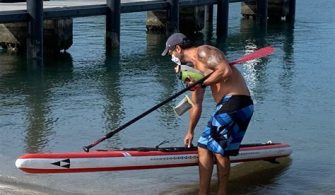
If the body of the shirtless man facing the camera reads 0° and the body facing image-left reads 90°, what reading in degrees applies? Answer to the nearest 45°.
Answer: approximately 90°

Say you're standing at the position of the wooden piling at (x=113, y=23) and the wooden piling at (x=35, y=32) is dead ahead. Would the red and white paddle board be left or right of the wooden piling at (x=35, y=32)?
left

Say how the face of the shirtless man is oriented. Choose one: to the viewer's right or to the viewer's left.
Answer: to the viewer's left

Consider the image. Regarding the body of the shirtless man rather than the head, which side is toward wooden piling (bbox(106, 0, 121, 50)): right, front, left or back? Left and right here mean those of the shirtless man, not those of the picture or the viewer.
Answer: right

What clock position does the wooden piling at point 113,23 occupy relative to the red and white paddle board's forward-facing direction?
The wooden piling is roughly at 3 o'clock from the red and white paddle board.

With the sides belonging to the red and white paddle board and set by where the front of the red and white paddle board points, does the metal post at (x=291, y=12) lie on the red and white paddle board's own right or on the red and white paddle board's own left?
on the red and white paddle board's own right

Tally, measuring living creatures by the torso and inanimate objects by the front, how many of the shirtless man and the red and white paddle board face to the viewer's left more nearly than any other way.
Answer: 2

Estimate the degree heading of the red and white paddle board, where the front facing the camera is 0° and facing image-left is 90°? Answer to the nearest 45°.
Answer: approximately 90°
